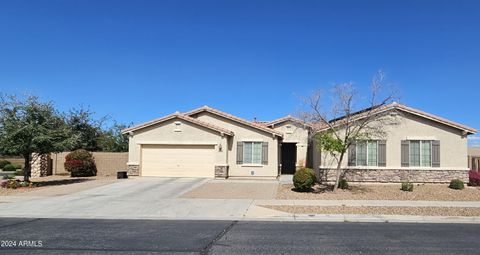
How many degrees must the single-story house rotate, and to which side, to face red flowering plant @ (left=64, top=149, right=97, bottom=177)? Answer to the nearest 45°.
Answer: approximately 90° to its right

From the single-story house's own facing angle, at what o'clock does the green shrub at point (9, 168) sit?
The green shrub is roughly at 4 o'clock from the single-story house.

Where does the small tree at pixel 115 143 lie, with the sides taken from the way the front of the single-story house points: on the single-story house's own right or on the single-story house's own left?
on the single-story house's own right

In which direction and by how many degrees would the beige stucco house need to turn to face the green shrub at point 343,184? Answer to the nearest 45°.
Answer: approximately 45° to its right

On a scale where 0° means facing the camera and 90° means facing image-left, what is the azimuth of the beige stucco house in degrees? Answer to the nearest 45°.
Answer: approximately 0°
